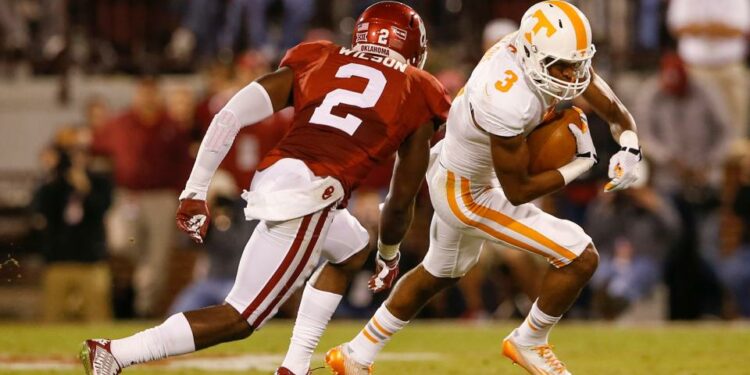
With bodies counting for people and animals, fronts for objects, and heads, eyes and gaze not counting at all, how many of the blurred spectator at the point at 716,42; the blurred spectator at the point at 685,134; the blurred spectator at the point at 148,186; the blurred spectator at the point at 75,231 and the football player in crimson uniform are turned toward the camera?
4

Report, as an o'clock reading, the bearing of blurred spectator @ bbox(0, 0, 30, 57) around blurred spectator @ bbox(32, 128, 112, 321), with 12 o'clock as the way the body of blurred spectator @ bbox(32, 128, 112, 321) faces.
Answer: blurred spectator @ bbox(0, 0, 30, 57) is roughly at 6 o'clock from blurred spectator @ bbox(32, 128, 112, 321).

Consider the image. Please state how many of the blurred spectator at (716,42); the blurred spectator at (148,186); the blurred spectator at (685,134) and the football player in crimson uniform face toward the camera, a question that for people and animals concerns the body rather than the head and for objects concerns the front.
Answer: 3

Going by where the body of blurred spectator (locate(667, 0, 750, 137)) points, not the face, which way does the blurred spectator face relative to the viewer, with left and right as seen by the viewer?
facing the viewer

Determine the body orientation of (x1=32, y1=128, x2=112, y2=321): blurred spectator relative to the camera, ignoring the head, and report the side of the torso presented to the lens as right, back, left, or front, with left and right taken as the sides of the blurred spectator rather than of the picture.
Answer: front

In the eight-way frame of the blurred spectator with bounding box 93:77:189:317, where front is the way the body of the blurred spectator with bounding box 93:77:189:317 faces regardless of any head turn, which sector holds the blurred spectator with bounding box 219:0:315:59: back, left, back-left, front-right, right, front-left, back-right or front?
back-left

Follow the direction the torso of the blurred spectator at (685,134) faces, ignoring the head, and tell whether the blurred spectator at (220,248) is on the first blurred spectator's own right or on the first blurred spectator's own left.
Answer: on the first blurred spectator's own right

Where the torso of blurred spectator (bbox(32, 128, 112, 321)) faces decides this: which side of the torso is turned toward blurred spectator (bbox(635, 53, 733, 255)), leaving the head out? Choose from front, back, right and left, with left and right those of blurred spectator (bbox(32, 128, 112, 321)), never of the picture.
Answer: left

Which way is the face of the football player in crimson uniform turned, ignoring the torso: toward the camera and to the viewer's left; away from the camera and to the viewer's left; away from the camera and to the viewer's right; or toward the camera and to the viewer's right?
away from the camera and to the viewer's right

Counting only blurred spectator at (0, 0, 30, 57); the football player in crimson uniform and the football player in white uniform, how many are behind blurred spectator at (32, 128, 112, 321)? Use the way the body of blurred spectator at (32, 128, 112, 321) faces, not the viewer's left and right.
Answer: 1

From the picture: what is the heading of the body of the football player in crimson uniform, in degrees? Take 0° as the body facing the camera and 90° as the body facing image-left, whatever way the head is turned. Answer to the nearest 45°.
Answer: approximately 225°
